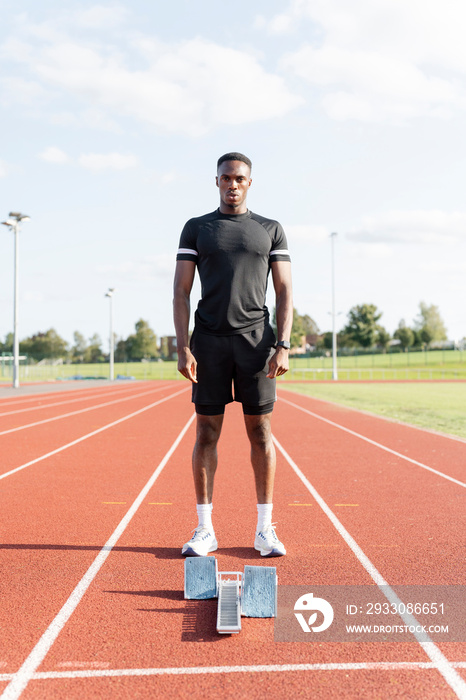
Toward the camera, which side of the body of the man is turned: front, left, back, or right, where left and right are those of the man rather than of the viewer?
front

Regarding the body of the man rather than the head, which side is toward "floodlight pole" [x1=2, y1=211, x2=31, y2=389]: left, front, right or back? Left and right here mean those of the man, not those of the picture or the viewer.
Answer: back
